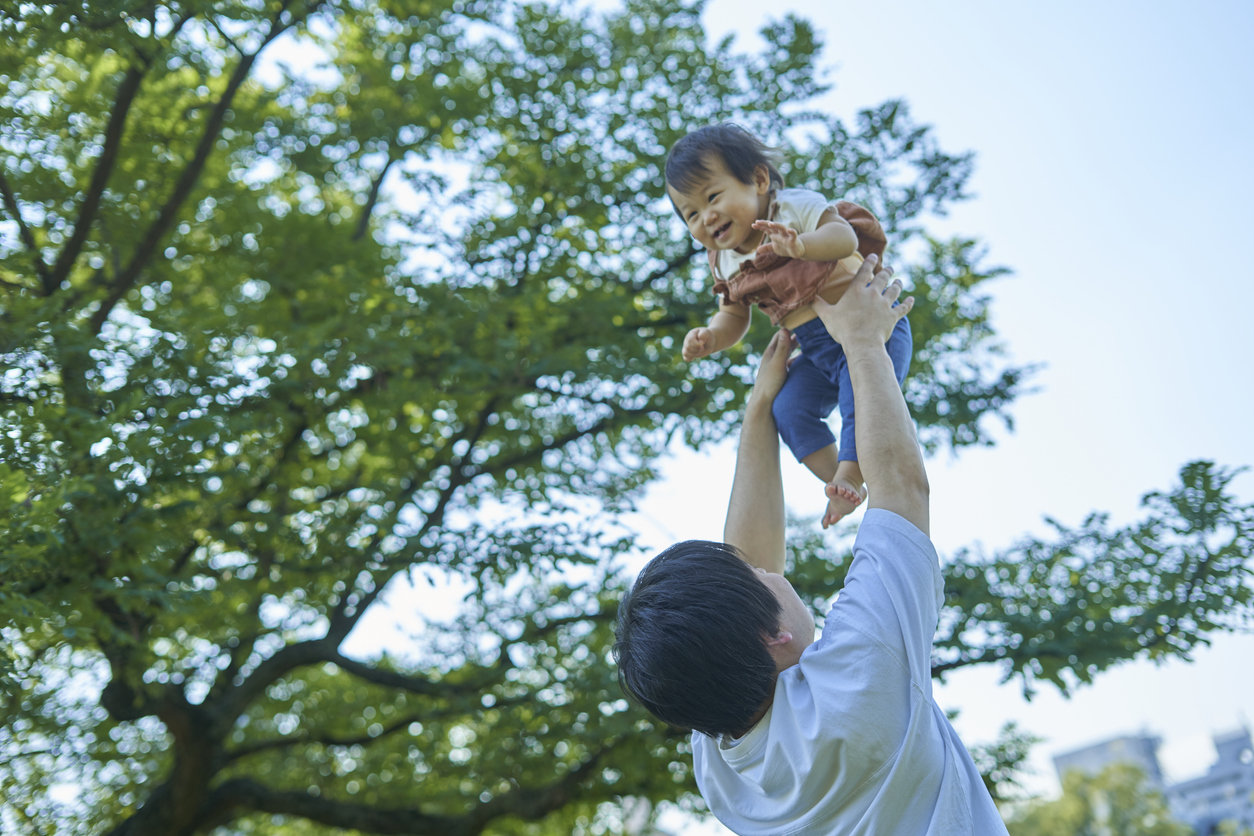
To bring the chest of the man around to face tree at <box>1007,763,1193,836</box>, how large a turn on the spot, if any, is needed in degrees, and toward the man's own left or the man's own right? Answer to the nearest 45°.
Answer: approximately 45° to the man's own left

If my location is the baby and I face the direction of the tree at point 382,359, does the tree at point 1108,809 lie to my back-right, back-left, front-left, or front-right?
front-right

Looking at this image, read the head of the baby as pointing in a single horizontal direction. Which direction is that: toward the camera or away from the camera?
toward the camera

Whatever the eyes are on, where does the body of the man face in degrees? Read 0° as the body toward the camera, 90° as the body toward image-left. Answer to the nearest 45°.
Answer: approximately 225°

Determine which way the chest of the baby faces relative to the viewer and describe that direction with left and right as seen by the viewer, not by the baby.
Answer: facing the viewer and to the left of the viewer
